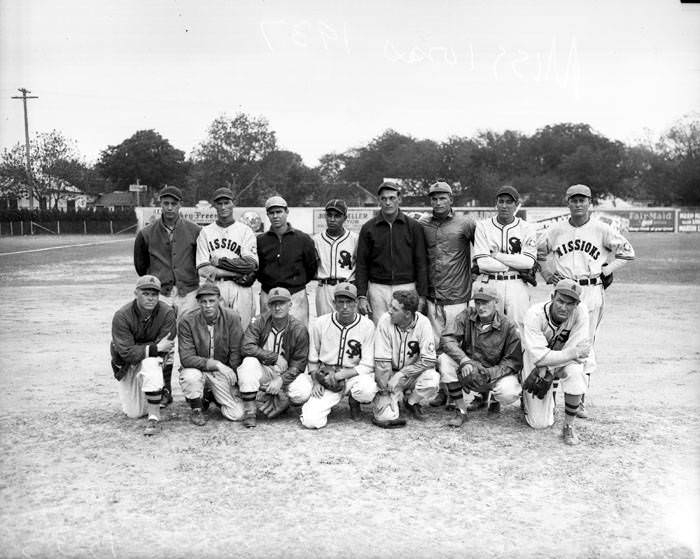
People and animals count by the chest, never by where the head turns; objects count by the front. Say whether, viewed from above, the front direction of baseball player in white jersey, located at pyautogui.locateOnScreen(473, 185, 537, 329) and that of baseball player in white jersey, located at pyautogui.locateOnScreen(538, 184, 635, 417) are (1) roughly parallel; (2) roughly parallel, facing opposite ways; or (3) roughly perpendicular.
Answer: roughly parallel

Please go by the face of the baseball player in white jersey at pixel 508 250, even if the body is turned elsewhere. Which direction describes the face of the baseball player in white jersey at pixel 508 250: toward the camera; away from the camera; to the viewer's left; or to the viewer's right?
toward the camera

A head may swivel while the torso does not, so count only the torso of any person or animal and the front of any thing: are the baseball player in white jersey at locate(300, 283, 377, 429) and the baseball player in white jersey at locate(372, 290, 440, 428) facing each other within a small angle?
no

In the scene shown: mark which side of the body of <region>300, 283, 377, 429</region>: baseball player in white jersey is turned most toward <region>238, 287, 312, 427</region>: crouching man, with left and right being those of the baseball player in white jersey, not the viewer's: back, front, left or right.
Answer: right

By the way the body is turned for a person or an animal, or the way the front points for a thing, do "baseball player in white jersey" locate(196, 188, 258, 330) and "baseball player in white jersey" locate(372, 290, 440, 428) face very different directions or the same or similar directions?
same or similar directions

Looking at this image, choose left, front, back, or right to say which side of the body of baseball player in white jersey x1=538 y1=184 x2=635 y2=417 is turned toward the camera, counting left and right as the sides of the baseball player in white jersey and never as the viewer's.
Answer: front

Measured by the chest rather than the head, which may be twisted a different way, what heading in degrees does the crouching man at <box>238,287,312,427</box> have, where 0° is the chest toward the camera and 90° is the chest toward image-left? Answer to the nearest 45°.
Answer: approximately 0°

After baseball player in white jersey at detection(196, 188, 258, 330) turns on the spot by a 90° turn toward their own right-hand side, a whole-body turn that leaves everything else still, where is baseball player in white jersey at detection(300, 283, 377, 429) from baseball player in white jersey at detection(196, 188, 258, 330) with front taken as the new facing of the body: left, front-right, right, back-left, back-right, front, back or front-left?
back-left

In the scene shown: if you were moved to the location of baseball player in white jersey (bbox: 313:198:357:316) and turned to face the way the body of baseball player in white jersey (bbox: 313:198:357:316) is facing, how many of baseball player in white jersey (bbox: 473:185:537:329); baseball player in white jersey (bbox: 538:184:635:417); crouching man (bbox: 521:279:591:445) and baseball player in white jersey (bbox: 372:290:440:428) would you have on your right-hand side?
0

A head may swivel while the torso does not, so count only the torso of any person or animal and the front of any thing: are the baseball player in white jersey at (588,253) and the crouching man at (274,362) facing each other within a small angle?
no

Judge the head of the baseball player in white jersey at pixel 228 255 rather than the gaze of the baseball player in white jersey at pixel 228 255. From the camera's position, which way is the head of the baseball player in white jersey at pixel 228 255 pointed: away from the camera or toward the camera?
toward the camera

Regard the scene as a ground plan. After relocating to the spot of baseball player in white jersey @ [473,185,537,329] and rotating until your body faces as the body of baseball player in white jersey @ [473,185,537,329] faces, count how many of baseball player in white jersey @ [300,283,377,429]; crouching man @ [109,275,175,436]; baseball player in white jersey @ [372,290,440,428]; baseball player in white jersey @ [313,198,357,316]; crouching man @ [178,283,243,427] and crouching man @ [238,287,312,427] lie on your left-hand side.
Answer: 0

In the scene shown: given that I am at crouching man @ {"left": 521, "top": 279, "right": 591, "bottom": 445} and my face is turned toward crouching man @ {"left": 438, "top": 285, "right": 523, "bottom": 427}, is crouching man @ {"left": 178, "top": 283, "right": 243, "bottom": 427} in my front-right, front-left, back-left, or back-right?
front-left

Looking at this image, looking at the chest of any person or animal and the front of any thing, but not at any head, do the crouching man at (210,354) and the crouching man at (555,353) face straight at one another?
no

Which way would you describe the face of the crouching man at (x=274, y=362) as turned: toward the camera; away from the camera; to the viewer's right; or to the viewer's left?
toward the camera

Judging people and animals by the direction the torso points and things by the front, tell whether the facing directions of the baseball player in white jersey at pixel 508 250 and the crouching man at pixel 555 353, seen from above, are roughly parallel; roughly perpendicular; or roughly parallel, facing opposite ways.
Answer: roughly parallel

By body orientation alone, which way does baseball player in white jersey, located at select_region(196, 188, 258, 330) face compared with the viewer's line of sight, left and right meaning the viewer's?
facing the viewer

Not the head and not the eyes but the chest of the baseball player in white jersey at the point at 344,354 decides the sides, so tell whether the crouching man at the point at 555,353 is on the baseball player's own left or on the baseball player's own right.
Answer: on the baseball player's own left

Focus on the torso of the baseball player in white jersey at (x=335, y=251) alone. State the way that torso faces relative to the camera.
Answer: toward the camera

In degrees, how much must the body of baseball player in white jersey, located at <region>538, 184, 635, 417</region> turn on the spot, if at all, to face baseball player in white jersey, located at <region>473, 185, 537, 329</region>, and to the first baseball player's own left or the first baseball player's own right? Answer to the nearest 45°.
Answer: approximately 90° to the first baseball player's own right

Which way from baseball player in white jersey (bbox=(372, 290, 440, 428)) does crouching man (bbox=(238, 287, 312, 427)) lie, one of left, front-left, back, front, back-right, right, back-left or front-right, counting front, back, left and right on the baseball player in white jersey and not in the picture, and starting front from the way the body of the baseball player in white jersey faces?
right

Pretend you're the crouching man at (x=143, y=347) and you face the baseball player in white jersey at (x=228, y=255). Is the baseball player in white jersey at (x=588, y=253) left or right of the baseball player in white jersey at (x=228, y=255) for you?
right

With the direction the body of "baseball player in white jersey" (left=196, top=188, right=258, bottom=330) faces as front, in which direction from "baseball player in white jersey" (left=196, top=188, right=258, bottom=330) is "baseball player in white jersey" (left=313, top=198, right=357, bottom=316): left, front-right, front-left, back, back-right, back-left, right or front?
left
